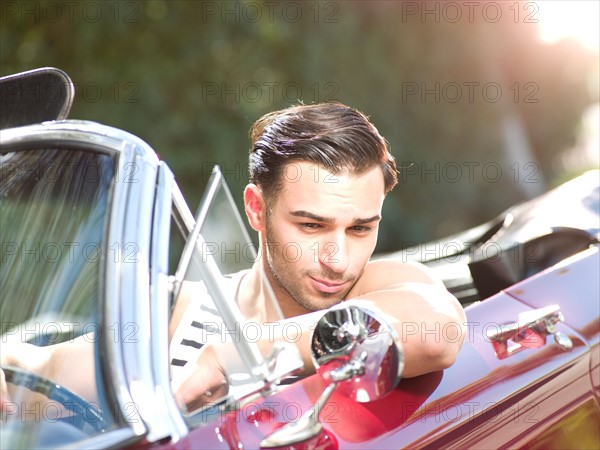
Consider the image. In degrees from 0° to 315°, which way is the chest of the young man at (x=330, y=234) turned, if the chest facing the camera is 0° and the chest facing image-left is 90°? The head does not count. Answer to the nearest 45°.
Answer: approximately 0°

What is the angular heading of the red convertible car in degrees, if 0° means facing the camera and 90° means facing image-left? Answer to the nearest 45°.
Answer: approximately 45°
